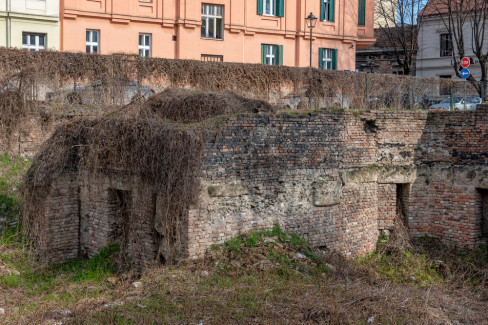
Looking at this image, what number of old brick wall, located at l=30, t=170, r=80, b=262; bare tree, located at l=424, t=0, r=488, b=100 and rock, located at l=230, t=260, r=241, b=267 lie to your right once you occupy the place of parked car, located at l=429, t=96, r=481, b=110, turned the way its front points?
1

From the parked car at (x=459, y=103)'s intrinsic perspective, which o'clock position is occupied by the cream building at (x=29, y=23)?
The cream building is roughly at 12 o'clock from the parked car.

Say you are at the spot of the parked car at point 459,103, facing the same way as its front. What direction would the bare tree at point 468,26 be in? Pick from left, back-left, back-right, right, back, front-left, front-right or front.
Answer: right

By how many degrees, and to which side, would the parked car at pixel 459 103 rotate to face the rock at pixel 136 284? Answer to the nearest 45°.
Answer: approximately 90° to its left

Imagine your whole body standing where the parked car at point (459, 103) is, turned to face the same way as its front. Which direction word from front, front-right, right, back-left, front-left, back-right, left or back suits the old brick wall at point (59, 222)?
front-left

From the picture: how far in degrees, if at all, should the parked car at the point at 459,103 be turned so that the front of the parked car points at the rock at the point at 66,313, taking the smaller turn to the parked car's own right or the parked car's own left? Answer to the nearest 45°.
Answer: approximately 90° to the parked car's own left

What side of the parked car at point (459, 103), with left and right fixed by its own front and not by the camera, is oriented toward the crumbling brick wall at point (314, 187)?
left

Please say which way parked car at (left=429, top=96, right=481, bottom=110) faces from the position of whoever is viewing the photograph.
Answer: facing to the left of the viewer
